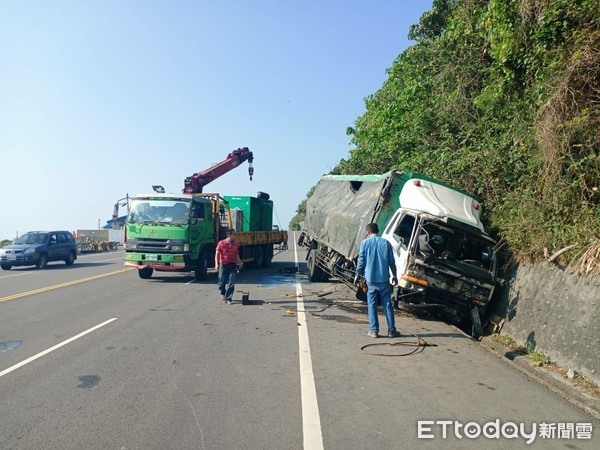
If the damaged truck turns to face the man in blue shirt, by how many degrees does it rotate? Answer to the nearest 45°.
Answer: approximately 90° to its right

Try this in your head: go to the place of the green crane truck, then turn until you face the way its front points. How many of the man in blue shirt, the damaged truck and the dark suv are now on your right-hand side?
1

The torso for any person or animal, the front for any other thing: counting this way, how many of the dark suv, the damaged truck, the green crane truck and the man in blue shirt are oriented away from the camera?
1

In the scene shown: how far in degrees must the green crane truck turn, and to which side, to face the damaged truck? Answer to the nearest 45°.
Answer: approximately 90° to its left

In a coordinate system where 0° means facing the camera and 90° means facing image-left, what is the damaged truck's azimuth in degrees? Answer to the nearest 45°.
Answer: approximately 315°

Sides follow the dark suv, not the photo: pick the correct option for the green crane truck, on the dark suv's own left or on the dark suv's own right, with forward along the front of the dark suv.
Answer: on the dark suv's own left

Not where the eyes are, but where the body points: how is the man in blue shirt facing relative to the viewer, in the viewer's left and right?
facing away from the viewer

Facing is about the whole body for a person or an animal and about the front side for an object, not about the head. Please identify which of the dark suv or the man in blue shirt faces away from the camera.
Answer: the man in blue shirt

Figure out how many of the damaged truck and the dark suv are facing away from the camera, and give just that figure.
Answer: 0

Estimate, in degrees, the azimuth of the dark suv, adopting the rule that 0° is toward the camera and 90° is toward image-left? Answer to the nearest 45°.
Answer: approximately 45°

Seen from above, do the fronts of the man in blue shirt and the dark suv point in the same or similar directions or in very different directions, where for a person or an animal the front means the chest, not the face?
very different directions

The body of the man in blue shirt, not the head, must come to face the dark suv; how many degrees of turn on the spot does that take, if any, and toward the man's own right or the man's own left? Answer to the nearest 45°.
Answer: approximately 45° to the man's own left

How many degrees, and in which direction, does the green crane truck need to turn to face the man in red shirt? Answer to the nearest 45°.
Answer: approximately 45° to its left

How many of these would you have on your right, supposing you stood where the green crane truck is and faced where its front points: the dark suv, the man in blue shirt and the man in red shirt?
1

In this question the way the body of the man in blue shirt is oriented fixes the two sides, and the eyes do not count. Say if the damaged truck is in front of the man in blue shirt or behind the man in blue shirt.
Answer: in front
